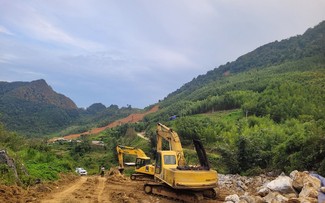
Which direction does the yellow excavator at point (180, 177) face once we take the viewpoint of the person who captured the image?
facing away from the viewer and to the left of the viewer

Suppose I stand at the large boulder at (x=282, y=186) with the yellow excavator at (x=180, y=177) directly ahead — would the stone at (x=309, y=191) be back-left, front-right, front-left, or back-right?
back-left

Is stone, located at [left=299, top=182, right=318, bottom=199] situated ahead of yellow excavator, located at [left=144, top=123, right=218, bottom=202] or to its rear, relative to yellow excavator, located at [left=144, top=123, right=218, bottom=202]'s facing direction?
to the rear

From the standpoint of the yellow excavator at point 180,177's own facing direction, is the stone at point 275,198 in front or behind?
behind

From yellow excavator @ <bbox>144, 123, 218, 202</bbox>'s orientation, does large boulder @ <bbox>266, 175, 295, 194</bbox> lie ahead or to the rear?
to the rear
